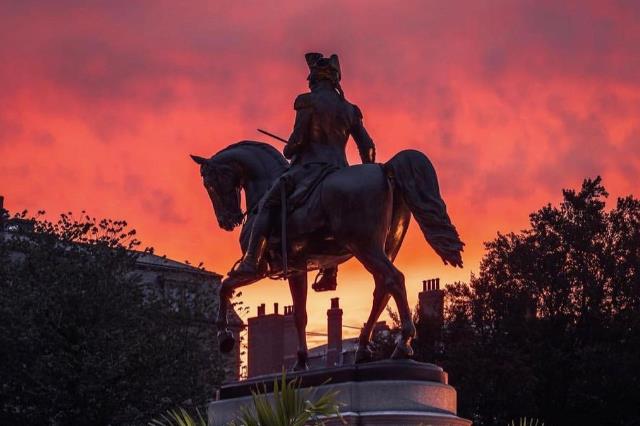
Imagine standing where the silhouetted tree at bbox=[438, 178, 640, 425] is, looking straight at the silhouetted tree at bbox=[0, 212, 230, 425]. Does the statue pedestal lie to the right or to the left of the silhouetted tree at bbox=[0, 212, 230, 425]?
left

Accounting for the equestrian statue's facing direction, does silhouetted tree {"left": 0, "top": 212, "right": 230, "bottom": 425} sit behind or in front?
in front

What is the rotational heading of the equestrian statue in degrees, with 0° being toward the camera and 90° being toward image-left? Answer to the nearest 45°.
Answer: approximately 135°

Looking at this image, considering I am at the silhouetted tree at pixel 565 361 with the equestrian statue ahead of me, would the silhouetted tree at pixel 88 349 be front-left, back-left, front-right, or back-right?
front-right
